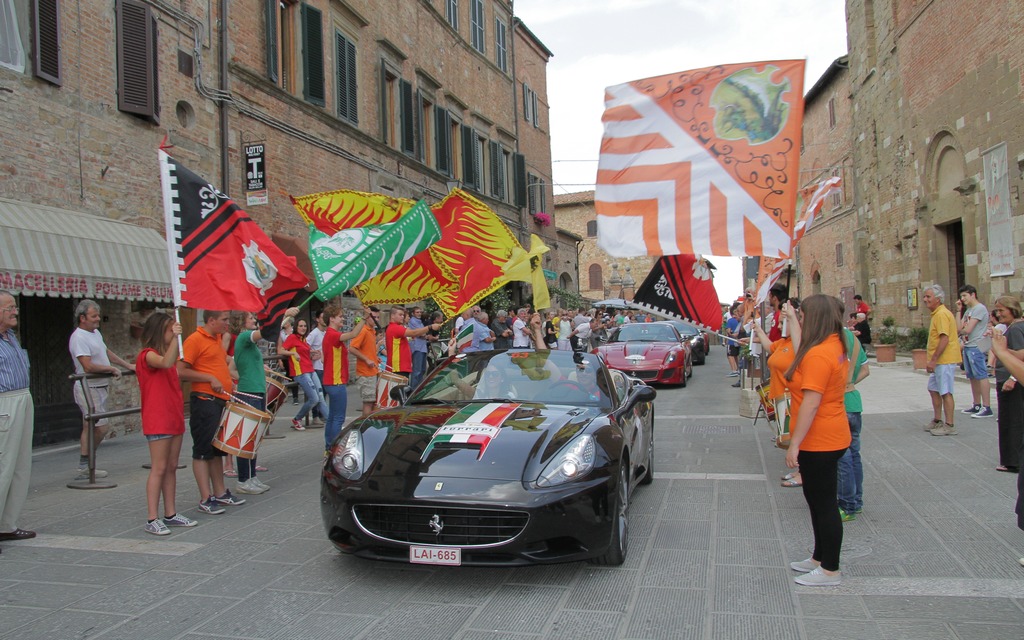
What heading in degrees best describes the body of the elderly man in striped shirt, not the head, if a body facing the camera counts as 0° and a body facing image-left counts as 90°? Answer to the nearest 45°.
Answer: approximately 270°

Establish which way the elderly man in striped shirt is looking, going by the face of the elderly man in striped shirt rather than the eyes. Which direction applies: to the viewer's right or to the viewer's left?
to the viewer's right

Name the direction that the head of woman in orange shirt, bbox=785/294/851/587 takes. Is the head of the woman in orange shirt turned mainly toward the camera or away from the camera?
away from the camera

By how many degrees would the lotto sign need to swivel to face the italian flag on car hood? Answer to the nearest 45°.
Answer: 0° — it already faces it

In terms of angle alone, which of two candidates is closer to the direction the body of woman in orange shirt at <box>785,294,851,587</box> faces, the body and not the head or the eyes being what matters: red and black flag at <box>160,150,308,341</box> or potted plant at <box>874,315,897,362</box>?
the red and black flag

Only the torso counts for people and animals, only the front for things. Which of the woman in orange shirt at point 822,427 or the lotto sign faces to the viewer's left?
the woman in orange shirt

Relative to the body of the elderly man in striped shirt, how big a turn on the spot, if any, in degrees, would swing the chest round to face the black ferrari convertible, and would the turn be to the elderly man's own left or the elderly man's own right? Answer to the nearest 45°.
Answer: approximately 45° to the elderly man's own right

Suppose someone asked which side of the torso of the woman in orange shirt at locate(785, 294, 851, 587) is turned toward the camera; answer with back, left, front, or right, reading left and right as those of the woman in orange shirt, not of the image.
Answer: left

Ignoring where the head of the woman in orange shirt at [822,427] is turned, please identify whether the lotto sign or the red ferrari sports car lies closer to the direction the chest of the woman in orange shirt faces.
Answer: the lotto sign
